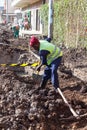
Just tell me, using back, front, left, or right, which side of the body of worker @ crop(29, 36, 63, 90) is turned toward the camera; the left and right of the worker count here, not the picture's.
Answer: left
